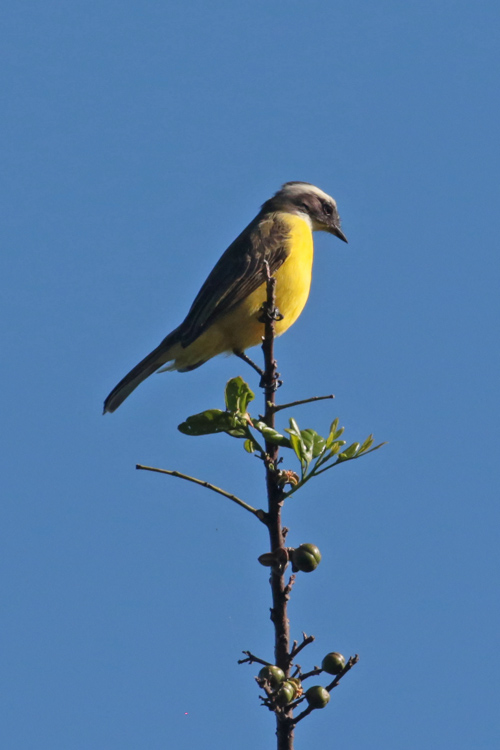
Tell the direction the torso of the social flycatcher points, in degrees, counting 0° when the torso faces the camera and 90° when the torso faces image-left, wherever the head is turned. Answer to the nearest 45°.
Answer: approximately 270°
